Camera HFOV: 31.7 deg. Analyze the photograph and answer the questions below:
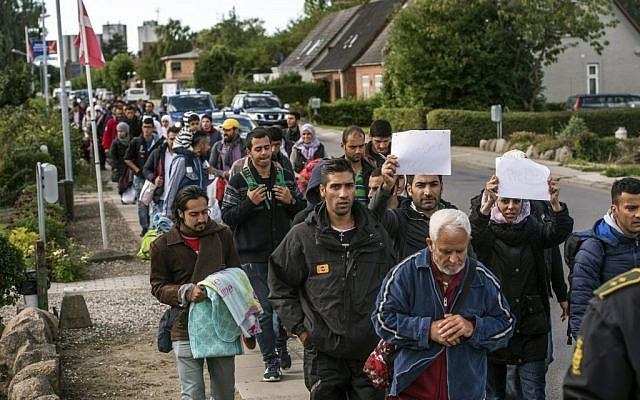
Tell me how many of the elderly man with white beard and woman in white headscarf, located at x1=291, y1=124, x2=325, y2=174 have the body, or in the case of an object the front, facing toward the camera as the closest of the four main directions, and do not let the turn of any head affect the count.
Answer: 2

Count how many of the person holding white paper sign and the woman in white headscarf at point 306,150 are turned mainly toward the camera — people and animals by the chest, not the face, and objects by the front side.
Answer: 2

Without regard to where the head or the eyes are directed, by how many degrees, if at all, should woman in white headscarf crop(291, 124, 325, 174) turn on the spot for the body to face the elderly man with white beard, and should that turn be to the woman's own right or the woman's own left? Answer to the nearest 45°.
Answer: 0° — they already face them

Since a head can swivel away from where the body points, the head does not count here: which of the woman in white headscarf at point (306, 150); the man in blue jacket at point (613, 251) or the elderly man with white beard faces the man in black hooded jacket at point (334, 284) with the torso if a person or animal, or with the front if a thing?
the woman in white headscarf

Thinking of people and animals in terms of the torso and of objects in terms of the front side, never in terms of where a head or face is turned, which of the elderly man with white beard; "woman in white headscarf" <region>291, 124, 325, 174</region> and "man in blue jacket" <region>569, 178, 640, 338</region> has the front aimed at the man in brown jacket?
the woman in white headscarf

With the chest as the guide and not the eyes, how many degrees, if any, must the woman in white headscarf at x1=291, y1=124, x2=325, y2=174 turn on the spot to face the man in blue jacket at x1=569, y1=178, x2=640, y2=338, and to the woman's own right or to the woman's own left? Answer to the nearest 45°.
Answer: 0° — they already face them

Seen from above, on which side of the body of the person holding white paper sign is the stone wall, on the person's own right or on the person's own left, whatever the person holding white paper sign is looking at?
on the person's own right

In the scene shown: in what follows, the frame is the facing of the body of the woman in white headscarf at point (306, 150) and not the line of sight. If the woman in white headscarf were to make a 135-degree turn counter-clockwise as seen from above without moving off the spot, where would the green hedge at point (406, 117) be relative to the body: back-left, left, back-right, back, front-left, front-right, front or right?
front-left

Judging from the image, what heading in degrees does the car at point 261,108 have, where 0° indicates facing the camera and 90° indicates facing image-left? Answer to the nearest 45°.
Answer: approximately 315°
